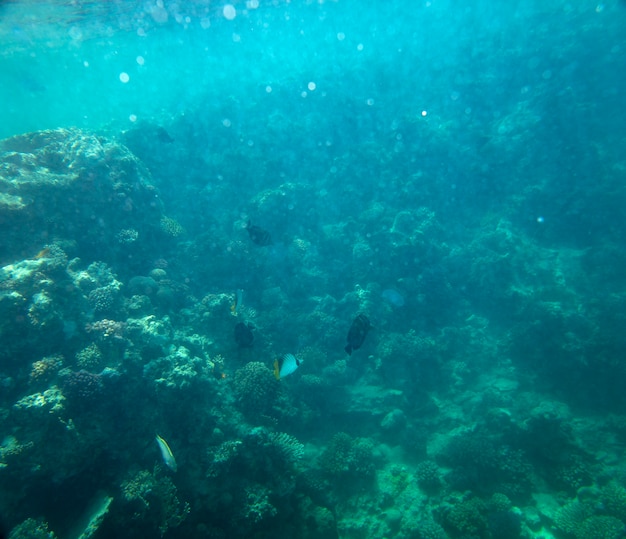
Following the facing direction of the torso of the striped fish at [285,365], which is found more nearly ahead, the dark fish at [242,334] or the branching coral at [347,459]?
the branching coral

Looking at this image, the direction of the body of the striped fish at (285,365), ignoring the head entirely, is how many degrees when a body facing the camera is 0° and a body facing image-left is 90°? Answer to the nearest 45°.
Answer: approximately 270°
